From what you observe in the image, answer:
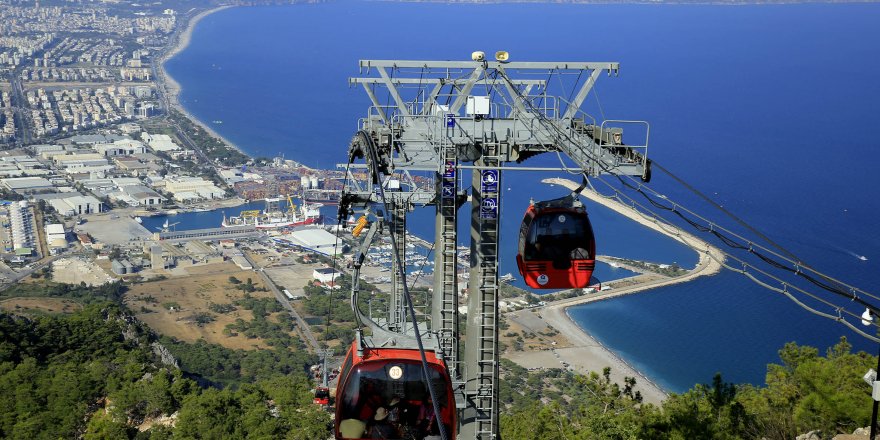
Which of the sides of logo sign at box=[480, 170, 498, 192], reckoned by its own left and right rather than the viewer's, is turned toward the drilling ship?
back

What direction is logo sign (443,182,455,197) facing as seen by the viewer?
toward the camera

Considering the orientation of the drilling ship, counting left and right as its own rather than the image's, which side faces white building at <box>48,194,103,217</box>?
back

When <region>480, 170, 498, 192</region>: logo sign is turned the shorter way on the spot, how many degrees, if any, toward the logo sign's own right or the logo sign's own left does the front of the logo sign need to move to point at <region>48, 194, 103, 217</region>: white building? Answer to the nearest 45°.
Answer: approximately 135° to the logo sign's own right

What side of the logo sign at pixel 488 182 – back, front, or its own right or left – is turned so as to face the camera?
front

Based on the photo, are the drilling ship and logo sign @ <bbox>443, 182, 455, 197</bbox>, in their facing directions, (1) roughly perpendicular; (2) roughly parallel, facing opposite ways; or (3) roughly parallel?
roughly perpendicular

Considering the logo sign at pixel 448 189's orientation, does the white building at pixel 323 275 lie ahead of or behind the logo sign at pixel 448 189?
behind

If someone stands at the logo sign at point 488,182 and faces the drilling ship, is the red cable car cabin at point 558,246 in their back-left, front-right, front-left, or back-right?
front-right

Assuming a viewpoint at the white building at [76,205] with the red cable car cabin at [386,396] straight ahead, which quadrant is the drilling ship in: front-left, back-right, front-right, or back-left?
front-left
